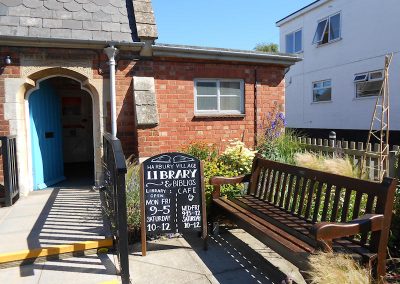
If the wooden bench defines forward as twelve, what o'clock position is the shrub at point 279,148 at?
The shrub is roughly at 4 o'clock from the wooden bench.

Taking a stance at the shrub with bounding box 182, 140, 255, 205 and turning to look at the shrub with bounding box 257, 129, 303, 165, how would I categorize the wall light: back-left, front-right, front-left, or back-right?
back-left

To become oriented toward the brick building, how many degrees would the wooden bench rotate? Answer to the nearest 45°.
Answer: approximately 90° to its right

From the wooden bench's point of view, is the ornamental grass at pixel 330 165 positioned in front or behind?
behind

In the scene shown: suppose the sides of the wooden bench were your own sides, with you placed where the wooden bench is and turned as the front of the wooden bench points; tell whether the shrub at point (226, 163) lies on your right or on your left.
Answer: on your right

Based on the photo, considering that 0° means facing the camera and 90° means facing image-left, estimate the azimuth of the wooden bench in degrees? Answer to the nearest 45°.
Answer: approximately 45°

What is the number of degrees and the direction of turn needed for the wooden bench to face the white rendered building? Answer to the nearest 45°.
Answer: approximately 135° to its right
